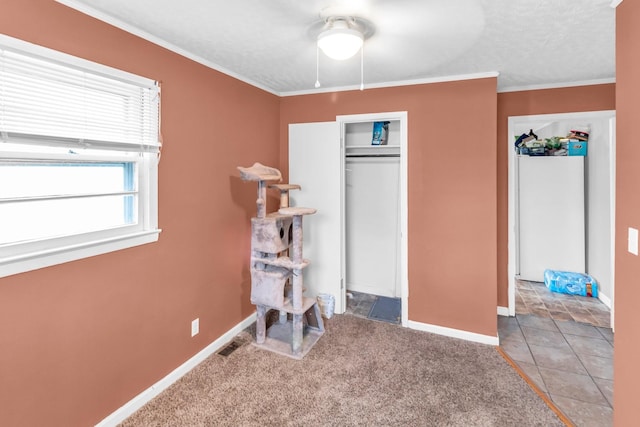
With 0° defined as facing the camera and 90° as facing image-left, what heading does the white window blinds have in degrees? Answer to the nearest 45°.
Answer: approximately 315°

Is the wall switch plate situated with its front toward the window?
yes

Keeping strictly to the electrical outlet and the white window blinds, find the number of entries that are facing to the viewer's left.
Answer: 0

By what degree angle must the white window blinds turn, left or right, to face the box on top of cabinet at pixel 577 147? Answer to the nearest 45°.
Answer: approximately 45° to its left

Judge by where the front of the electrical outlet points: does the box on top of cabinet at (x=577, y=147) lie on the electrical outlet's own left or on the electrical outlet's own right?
on the electrical outlet's own left

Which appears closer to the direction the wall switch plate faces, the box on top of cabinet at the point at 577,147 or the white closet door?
the white closet door

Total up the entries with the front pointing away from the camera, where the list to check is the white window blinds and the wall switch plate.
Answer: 0

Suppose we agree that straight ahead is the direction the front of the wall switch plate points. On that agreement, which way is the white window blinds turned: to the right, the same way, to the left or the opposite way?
the opposite way

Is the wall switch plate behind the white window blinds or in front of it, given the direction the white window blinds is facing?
in front

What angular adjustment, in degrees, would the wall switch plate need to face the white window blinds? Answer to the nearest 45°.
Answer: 0° — it already faces it

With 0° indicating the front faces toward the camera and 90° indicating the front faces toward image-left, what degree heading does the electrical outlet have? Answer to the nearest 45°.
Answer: approximately 315°

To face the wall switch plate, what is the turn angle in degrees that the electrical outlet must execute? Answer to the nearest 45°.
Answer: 0° — it already faces it
